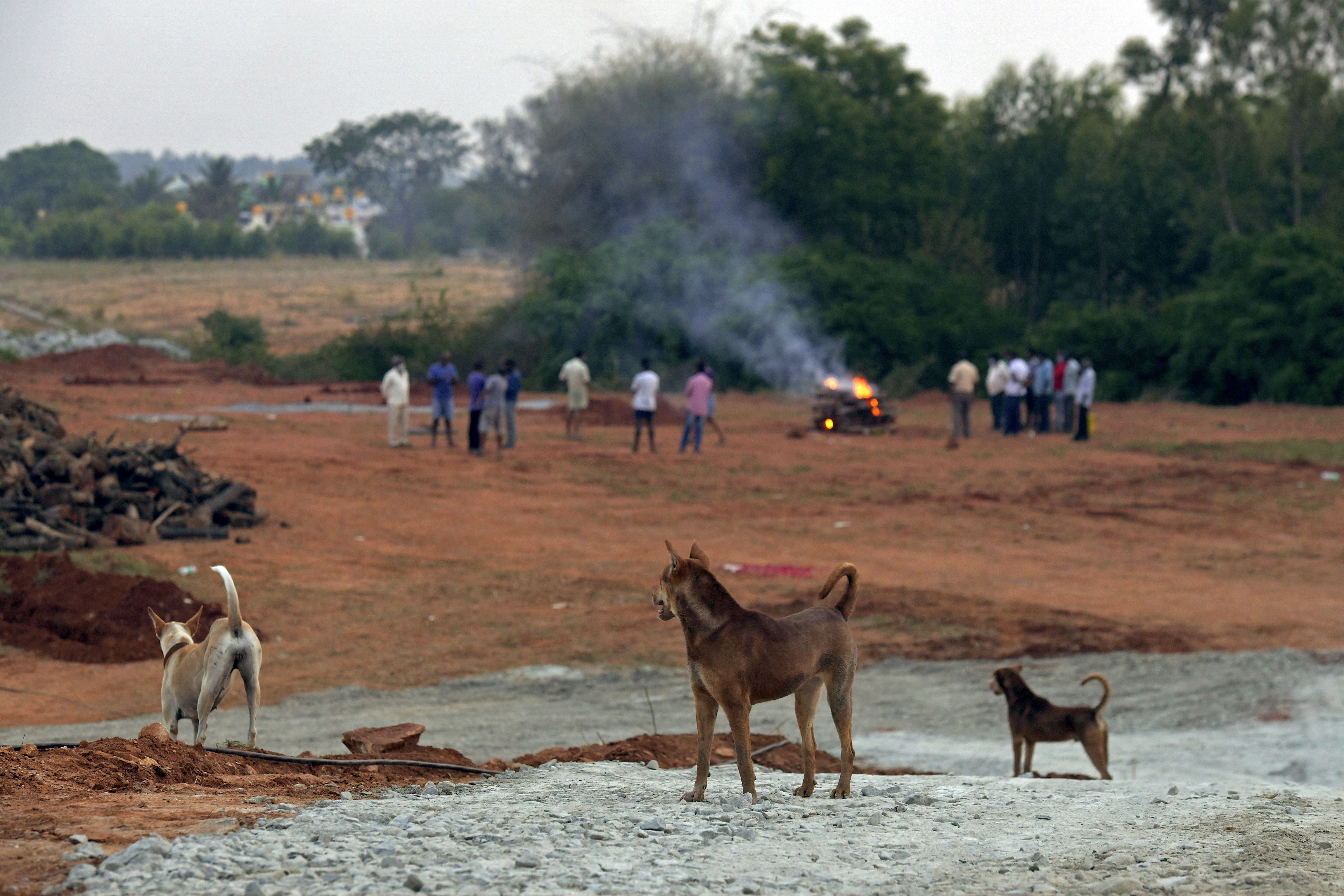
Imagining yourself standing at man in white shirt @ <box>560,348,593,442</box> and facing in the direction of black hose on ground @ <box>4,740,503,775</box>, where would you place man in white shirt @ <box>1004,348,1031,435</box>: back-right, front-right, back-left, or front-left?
back-left

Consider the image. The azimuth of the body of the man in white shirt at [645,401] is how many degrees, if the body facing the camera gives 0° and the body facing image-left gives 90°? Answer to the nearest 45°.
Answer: approximately 180°

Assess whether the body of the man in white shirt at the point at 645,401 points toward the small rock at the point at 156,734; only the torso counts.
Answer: no

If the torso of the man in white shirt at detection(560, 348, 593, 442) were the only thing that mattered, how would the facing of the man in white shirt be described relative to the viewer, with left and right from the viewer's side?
facing away from the viewer and to the right of the viewer

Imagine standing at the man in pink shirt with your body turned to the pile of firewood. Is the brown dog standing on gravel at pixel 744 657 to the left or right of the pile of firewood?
left

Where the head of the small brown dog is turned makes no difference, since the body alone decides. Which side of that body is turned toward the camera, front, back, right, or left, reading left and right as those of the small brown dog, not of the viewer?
left

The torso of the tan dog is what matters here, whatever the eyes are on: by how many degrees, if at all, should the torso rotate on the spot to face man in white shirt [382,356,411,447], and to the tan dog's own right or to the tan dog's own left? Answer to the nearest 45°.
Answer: approximately 45° to the tan dog's own right

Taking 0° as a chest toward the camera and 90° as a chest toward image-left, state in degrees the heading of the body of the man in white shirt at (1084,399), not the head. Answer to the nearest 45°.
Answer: approximately 90°

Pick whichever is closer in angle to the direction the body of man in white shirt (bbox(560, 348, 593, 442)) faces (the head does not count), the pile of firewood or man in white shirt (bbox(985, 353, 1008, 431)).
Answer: the man in white shirt

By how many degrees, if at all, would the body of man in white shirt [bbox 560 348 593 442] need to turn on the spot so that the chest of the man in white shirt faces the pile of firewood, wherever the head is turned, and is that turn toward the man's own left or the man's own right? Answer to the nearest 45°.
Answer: approximately 180°

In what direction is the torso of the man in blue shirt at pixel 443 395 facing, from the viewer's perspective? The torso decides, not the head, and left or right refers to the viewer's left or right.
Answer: facing the viewer

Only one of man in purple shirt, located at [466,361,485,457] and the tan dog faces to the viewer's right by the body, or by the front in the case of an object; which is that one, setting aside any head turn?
the man in purple shirt
